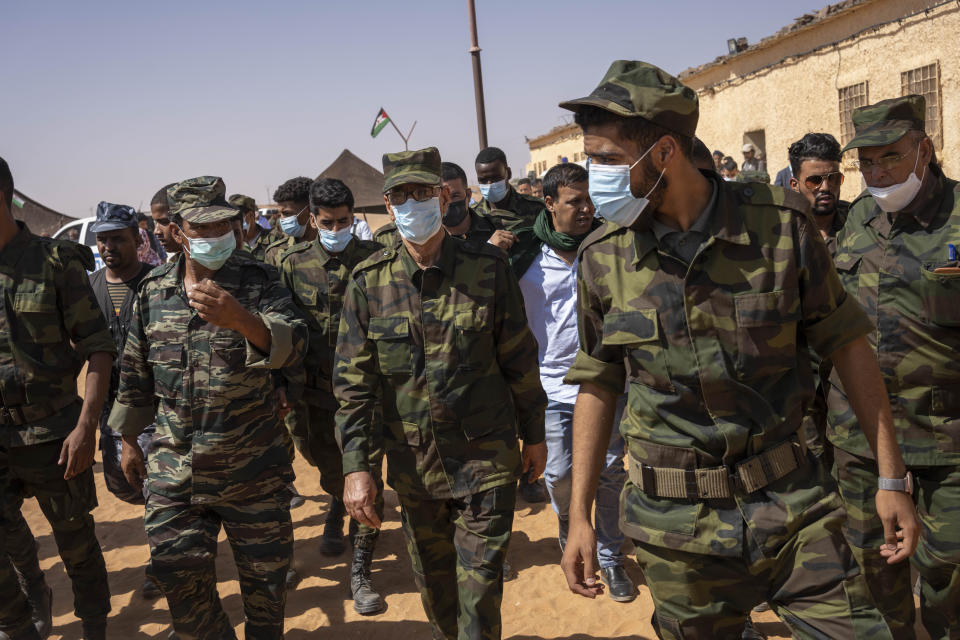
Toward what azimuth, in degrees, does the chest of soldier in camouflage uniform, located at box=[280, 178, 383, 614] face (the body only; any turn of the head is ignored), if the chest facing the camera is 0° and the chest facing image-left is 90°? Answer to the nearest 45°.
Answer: approximately 0°

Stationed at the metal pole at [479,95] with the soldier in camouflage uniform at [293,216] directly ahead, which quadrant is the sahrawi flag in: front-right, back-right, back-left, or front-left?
back-right

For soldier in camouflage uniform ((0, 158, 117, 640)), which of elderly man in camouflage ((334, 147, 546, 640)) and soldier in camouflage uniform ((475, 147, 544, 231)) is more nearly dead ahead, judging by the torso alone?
the elderly man in camouflage

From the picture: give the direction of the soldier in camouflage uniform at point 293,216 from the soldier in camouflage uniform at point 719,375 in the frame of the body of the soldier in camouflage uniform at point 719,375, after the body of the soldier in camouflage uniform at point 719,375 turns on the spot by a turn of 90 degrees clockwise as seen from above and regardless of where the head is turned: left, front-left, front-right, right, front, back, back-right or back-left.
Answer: front-right

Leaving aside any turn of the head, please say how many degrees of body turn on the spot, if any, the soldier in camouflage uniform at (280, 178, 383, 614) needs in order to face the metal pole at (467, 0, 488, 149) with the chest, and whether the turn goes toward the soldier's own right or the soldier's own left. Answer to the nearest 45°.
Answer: approximately 135° to the soldier's own left

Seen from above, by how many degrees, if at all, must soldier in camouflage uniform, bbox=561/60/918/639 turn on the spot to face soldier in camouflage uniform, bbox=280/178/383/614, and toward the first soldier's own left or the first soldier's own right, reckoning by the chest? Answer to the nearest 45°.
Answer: approximately 135° to the first soldier's own right

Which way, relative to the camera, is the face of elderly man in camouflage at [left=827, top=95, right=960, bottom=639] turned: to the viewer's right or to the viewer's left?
to the viewer's left

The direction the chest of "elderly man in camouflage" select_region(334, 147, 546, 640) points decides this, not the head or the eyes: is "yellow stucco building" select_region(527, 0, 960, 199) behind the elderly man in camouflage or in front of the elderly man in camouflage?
behind

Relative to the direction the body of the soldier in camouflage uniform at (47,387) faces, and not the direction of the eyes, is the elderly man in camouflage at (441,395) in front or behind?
in front
